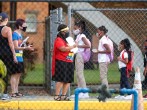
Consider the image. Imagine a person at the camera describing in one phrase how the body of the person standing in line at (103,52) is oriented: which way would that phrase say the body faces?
to the viewer's left

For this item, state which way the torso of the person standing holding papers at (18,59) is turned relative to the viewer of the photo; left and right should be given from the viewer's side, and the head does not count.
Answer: facing to the right of the viewer

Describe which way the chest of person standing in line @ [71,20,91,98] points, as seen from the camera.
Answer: to the viewer's left

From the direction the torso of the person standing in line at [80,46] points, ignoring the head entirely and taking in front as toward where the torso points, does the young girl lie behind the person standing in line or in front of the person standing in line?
behind

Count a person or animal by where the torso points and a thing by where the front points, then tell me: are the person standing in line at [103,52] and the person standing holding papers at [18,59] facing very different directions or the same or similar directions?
very different directions

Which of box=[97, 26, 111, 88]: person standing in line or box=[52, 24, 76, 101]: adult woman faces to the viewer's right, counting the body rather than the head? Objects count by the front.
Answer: the adult woman

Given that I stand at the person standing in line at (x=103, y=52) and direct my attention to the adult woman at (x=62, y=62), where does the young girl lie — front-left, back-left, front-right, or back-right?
back-left

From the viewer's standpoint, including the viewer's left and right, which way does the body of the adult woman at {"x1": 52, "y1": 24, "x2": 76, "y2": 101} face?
facing to the right of the viewer

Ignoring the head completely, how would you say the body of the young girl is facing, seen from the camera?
to the viewer's left

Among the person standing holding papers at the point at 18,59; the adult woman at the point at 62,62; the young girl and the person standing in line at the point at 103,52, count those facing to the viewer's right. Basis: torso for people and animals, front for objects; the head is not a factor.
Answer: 2
